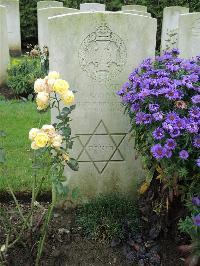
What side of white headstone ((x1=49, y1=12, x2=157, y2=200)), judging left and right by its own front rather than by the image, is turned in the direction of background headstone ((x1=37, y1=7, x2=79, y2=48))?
back

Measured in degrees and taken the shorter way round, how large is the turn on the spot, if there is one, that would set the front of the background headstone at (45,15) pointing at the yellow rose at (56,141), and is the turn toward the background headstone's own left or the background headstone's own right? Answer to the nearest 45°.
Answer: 0° — it already faces it

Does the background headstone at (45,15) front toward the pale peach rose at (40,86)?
yes

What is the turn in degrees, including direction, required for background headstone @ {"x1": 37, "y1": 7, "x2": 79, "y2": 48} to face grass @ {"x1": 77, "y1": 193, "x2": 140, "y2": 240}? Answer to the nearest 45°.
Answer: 0° — it already faces it

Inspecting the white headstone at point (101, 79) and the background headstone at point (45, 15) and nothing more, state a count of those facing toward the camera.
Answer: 2

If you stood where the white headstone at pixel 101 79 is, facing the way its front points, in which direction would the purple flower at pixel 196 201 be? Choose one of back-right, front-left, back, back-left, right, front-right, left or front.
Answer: front-left

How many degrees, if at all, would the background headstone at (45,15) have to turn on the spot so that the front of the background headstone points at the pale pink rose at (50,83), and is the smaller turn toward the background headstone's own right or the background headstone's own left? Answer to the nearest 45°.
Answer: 0° — it already faces it

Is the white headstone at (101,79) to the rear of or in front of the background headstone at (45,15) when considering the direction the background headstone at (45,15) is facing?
in front

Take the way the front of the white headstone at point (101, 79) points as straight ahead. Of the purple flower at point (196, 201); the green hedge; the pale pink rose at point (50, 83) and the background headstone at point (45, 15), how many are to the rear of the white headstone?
2

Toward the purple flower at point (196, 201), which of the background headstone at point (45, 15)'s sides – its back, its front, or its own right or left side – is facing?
front

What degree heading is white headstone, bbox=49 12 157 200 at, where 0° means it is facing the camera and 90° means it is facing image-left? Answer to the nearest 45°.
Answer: approximately 0°

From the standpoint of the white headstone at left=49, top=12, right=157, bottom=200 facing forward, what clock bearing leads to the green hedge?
The green hedge is roughly at 6 o'clock from the white headstone.
